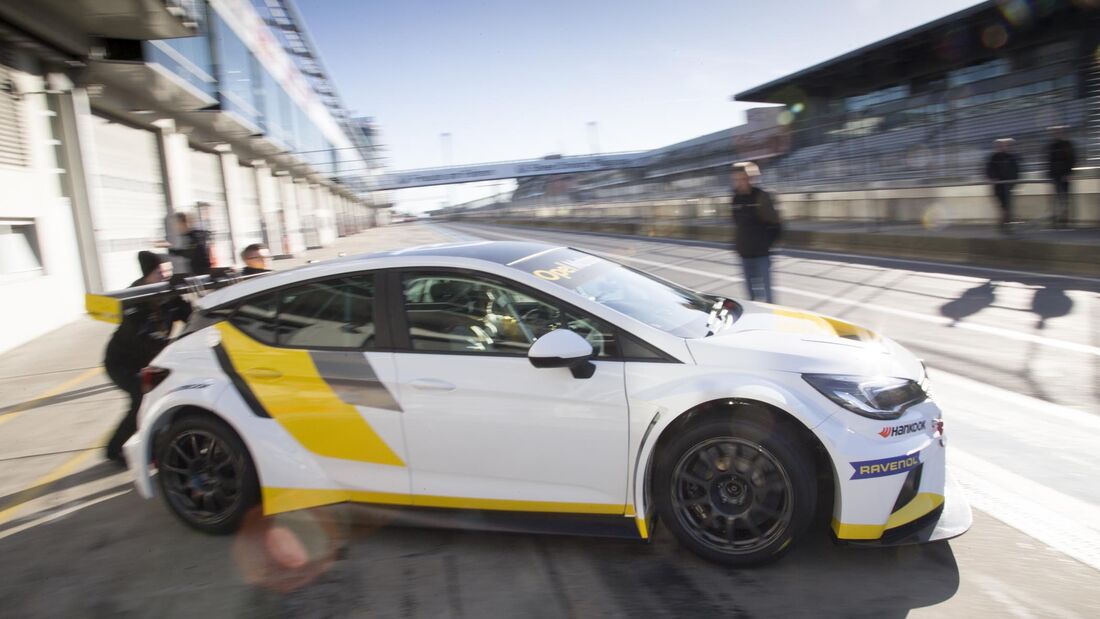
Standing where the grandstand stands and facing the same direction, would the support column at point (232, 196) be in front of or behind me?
in front

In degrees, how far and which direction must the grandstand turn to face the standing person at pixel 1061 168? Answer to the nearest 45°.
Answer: approximately 45° to its left

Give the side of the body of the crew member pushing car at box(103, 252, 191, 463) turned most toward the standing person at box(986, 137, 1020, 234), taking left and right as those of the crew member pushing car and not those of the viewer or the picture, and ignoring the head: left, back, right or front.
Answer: front

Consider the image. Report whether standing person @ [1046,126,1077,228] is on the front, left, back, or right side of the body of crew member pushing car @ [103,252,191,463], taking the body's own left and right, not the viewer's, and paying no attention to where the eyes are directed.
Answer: front

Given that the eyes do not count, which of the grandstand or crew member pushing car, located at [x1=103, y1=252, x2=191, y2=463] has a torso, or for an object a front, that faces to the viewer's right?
the crew member pushing car

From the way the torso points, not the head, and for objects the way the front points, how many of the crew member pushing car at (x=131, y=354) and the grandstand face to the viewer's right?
1

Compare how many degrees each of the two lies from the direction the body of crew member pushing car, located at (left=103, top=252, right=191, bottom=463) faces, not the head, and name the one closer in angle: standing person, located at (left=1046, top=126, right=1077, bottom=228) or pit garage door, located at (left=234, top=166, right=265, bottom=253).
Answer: the standing person

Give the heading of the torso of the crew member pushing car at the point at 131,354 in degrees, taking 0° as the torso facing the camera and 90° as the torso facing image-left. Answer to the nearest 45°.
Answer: approximately 270°

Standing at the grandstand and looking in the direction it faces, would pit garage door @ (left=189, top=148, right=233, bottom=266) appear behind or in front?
in front

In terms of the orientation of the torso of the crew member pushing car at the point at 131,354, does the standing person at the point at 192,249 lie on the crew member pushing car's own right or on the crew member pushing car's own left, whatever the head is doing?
on the crew member pushing car's own left

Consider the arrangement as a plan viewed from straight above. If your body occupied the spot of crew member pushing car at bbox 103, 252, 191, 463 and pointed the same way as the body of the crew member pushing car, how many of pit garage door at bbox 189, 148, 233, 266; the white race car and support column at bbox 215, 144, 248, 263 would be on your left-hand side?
2

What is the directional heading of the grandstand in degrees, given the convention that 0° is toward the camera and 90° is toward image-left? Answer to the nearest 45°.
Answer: approximately 45°

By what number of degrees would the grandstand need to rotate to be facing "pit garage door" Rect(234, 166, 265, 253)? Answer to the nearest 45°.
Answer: approximately 45° to its left

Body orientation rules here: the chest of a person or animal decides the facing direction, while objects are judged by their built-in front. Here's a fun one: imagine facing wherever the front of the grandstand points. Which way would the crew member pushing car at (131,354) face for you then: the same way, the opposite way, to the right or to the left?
the opposite way
